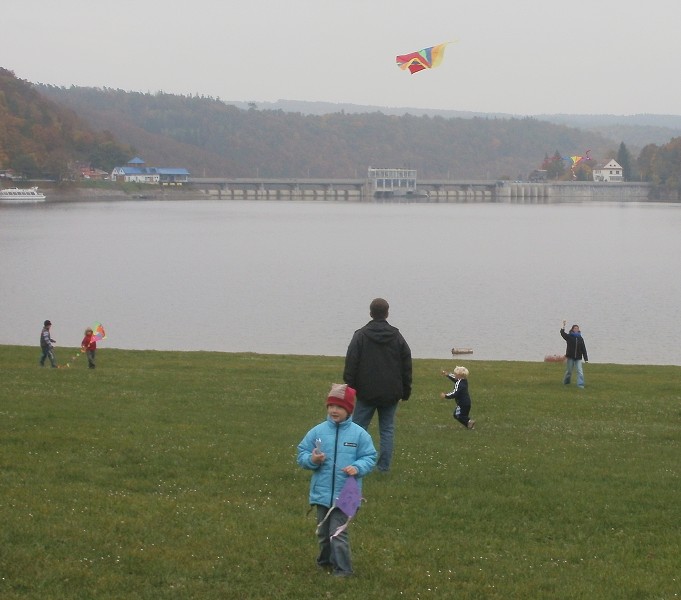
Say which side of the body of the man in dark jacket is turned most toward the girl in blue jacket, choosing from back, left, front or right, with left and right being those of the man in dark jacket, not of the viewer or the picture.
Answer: back

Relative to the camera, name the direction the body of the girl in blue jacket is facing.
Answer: toward the camera

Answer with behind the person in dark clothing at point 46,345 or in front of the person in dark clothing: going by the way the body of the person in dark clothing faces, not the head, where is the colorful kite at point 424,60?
in front

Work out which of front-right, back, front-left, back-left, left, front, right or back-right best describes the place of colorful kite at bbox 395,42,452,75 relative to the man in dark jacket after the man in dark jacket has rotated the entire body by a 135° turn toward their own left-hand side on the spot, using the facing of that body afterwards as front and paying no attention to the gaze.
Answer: back-right

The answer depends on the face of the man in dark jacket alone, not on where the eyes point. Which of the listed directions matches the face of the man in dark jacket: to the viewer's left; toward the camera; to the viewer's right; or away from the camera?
away from the camera

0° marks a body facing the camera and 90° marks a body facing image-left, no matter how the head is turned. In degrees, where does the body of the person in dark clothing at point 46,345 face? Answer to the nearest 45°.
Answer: approximately 270°

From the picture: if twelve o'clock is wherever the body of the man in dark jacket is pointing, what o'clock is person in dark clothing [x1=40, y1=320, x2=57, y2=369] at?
The person in dark clothing is roughly at 11 o'clock from the man in dark jacket.

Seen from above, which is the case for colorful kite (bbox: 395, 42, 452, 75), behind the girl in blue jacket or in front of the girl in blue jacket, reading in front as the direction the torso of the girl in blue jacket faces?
behind

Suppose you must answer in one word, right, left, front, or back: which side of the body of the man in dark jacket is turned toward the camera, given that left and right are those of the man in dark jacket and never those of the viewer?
back

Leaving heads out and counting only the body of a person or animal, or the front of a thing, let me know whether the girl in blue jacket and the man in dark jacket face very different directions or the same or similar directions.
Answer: very different directions

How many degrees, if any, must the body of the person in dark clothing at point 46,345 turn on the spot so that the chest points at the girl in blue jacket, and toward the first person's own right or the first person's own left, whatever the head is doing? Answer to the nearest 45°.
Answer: approximately 90° to the first person's own right

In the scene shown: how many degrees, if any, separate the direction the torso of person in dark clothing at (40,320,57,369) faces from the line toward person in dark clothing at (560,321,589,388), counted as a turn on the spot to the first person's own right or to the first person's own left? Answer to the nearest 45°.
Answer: approximately 45° to the first person's own right

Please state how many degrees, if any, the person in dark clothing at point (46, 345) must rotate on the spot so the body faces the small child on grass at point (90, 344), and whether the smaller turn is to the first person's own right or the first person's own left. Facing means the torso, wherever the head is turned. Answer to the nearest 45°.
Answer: approximately 45° to the first person's own right
